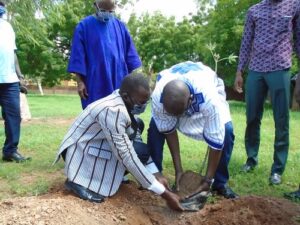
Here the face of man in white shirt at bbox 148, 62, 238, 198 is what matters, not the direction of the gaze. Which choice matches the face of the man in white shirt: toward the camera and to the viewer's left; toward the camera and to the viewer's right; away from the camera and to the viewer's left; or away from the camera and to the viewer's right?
toward the camera and to the viewer's left

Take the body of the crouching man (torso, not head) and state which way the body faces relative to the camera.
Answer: to the viewer's right

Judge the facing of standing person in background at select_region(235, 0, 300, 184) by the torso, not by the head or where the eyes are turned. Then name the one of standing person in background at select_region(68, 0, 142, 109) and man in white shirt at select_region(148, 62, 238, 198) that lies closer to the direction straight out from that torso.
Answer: the man in white shirt

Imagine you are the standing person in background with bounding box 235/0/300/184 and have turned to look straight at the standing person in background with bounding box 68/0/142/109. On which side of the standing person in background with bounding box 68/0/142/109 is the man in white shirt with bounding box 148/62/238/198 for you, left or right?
left

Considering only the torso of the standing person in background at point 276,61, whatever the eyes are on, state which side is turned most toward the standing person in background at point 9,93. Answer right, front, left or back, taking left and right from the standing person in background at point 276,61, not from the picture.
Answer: right

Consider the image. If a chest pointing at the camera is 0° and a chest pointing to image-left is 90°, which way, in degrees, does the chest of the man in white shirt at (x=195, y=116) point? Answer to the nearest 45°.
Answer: approximately 0°

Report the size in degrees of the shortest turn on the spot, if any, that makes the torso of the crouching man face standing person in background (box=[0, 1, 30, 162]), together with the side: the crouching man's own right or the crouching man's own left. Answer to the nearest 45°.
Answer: approximately 135° to the crouching man's own left

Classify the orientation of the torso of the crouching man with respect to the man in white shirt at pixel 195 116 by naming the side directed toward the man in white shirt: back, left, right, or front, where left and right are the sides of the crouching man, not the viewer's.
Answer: front

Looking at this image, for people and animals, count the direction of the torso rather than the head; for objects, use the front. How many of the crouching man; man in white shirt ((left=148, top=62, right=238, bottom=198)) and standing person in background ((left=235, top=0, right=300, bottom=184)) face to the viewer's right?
1

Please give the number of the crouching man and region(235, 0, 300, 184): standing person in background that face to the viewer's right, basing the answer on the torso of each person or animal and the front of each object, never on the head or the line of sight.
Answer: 1
